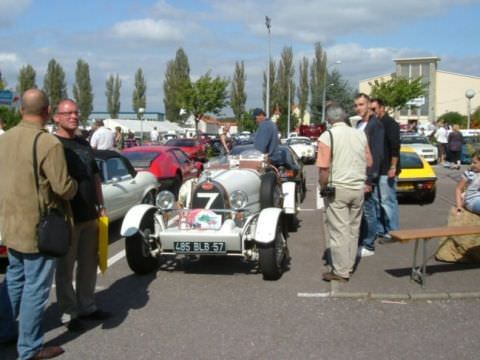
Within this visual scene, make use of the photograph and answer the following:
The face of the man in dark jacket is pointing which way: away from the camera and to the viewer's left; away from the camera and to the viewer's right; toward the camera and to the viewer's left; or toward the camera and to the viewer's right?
toward the camera and to the viewer's left

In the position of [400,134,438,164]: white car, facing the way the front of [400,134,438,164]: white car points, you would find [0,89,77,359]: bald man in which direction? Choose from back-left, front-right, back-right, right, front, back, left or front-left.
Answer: front-right

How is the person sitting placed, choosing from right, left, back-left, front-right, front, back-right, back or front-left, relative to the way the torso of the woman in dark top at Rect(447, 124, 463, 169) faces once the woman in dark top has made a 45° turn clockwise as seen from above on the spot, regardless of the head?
back-right

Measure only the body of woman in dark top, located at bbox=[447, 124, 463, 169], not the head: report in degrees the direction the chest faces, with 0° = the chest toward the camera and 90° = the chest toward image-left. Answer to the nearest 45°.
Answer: approximately 180°

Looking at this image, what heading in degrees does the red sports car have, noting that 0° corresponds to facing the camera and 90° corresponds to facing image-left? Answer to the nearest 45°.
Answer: approximately 225°

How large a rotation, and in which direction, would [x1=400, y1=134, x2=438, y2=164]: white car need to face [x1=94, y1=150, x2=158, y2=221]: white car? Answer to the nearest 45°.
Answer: approximately 45° to its right

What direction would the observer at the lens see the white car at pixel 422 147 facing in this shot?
facing the viewer and to the right of the viewer

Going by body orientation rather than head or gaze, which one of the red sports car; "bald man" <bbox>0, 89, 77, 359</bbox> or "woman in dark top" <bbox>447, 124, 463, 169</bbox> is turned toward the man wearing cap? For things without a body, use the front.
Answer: the bald man

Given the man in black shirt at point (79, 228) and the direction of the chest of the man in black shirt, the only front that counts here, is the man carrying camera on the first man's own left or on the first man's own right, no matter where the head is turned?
on the first man's own left

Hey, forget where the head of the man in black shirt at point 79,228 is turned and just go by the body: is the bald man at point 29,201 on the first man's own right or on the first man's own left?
on the first man's own right

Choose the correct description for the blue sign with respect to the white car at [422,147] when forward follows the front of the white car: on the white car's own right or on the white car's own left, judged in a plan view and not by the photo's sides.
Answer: on the white car's own right

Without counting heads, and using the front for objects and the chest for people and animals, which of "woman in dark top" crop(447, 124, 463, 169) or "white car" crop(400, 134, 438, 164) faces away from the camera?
the woman in dark top

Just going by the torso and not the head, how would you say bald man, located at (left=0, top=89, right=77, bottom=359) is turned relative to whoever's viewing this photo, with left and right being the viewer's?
facing away from the viewer and to the right of the viewer

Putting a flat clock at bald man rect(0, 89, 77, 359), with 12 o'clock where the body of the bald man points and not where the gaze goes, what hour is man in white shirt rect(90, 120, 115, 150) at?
The man in white shirt is roughly at 11 o'clock from the bald man.
